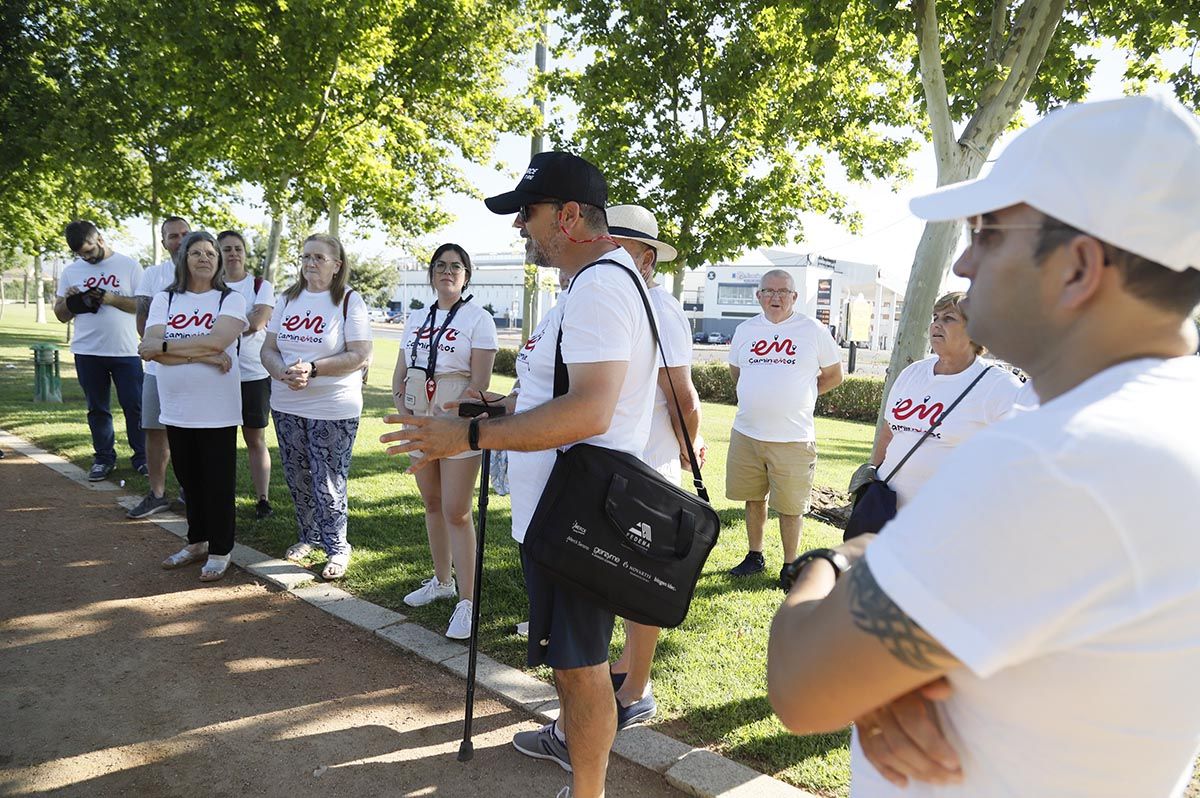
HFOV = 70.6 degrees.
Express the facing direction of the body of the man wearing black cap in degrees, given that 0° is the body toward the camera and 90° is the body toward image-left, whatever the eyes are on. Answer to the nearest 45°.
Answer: approximately 90°

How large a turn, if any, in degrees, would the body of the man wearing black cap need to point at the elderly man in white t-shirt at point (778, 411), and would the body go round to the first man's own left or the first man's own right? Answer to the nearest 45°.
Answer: approximately 135° to the first man's own right

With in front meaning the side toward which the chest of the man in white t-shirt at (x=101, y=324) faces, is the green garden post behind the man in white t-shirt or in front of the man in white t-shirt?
behind

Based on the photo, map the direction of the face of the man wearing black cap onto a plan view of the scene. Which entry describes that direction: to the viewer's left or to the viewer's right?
to the viewer's left

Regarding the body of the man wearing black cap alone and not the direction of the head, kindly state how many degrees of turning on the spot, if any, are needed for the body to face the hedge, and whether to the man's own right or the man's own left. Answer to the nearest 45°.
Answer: approximately 135° to the man's own right

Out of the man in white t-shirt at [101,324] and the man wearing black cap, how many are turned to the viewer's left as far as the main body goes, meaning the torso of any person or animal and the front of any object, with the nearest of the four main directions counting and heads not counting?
1

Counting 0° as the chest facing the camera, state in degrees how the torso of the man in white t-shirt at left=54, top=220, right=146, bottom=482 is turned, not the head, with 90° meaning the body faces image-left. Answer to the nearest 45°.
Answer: approximately 0°
